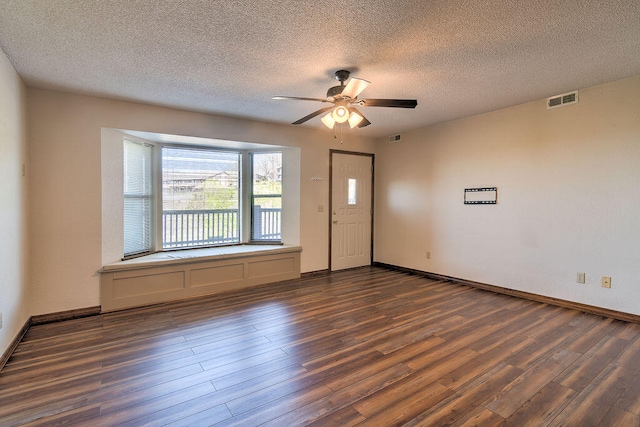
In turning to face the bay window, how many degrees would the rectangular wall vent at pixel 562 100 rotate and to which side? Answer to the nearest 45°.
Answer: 0° — it already faces it

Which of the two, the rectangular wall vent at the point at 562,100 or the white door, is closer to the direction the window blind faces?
the rectangular wall vent

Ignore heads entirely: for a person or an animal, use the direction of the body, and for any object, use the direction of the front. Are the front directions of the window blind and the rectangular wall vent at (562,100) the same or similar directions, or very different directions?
very different directions

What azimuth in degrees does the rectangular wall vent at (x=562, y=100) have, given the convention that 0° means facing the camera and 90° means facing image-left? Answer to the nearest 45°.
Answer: approximately 45°

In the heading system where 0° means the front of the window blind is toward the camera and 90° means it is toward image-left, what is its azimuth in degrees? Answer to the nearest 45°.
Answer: approximately 315°

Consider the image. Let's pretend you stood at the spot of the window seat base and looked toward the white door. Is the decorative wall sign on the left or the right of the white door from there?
right
